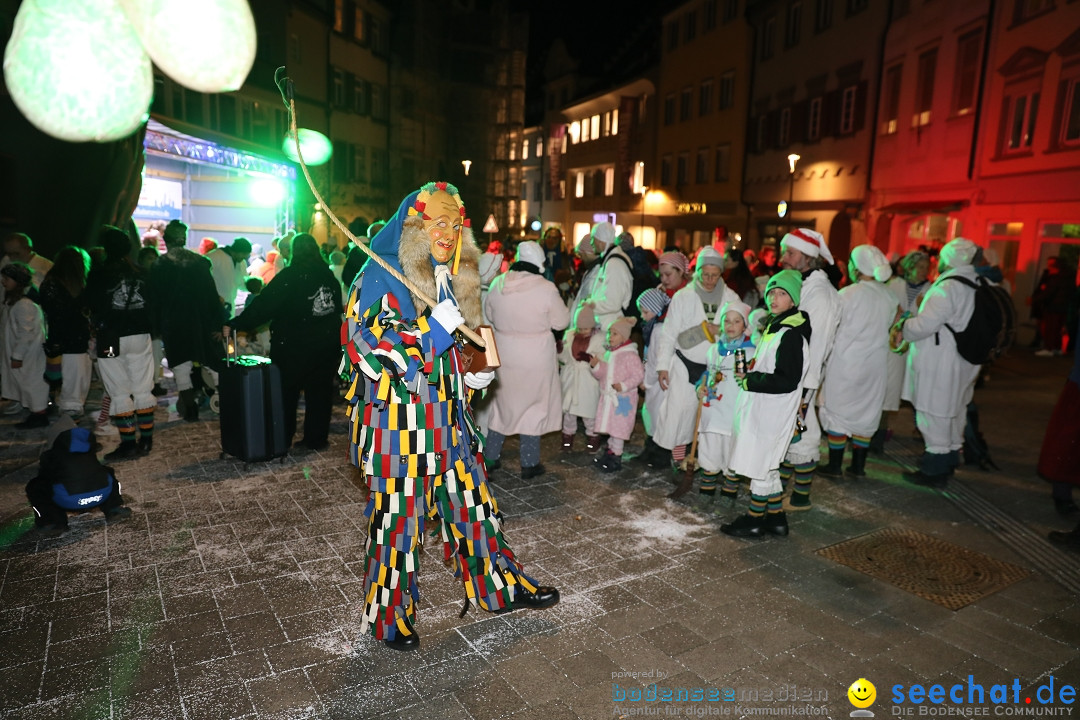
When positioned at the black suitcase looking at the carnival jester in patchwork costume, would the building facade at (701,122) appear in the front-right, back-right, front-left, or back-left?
back-left

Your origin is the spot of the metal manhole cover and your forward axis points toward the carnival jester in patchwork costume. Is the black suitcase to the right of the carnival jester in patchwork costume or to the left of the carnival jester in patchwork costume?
right

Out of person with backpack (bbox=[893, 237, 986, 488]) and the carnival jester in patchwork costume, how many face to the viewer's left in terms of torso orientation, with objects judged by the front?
1

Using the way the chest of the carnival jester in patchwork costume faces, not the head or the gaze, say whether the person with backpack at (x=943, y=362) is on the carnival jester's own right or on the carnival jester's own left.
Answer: on the carnival jester's own left

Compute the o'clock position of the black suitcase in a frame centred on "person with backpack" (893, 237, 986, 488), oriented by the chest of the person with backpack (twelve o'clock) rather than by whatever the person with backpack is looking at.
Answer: The black suitcase is roughly at 11 o'clock from the person with backpack.

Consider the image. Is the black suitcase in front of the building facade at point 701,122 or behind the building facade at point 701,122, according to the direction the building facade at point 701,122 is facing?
in front

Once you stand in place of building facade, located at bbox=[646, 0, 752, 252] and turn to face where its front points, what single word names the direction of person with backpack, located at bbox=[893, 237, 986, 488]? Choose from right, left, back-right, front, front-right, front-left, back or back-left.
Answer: front-left

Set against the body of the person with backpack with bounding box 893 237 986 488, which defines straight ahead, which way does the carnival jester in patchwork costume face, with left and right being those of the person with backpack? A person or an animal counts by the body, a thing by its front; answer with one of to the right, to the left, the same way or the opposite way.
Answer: the opposite way

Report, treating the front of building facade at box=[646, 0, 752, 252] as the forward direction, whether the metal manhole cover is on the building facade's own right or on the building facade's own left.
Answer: on the building facade's own left

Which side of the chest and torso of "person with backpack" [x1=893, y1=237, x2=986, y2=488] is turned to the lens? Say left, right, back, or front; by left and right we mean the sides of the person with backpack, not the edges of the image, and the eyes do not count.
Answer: left

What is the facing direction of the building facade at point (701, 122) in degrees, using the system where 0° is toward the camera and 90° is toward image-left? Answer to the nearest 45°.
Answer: approximately 45°
